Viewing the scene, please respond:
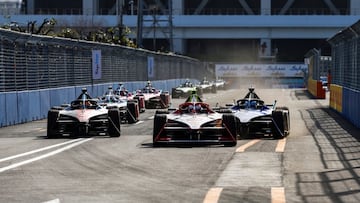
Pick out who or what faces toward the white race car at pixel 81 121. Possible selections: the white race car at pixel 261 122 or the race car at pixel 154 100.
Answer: the race car

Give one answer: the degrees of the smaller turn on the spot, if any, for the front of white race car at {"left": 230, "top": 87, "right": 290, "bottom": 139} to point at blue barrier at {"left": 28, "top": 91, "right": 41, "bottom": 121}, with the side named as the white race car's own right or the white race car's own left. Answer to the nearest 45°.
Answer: approximately 135° to the white race car's own right

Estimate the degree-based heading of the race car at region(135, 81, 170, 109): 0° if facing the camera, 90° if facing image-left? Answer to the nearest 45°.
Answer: approximately 0°

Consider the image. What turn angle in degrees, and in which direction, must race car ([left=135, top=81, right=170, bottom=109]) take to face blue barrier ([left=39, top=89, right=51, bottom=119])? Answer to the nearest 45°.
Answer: approximately 45° to its right

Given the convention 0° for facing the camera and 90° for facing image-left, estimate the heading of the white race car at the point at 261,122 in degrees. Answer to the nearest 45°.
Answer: approximately 0°

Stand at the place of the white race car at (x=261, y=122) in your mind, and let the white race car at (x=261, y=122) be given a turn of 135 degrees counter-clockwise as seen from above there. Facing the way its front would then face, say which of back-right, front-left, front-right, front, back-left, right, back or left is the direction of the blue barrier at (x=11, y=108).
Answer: left

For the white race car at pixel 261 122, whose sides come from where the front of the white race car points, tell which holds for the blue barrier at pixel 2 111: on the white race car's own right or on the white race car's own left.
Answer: on the white race car's own right

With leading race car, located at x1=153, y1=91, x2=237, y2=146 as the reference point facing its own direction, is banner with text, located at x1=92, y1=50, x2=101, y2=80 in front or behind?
behind
